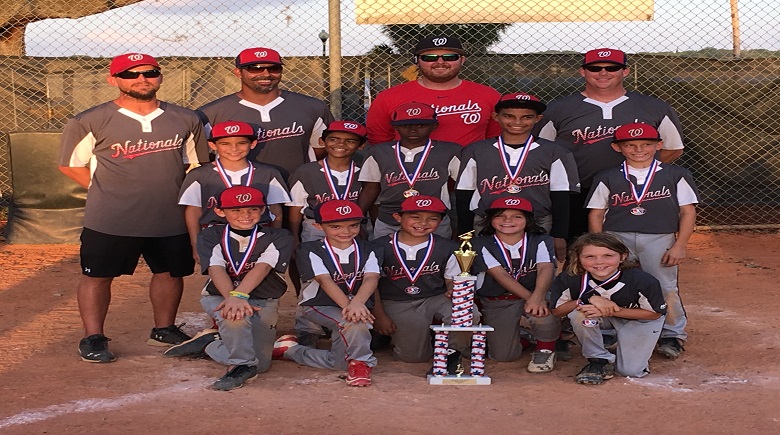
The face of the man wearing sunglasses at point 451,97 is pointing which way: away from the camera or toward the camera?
toward the camera

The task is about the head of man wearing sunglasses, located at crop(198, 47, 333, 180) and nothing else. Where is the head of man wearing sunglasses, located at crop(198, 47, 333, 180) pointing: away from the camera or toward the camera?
toward the camera

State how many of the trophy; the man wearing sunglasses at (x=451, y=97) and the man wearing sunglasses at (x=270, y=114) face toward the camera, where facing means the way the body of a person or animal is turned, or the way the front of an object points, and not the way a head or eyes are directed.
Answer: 3

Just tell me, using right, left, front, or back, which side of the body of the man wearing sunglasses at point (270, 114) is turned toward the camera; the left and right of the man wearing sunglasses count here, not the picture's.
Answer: front

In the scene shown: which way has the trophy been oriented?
toward the camera

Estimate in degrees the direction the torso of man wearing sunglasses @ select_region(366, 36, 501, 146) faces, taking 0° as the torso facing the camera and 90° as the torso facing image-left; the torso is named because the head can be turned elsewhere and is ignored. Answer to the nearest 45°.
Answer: approximately 0°

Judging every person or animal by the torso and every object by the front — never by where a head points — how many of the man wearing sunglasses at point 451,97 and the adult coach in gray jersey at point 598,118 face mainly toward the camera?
2
